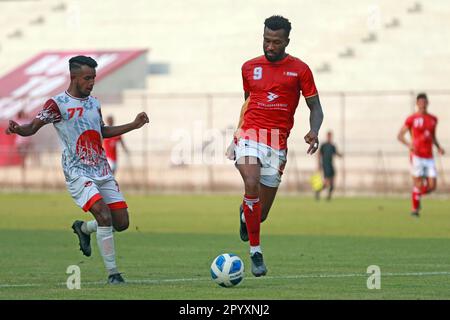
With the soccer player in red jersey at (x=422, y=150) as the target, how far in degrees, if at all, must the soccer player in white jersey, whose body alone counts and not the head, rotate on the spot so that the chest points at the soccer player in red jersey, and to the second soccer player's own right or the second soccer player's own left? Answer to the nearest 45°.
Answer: approximately 90° to the second soccer player's own left

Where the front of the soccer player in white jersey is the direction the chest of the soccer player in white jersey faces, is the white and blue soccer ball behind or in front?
in front

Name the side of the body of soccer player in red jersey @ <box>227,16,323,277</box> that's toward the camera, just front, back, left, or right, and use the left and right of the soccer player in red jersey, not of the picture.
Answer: front

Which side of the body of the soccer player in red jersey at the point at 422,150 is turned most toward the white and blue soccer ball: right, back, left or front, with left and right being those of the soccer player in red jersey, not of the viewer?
front

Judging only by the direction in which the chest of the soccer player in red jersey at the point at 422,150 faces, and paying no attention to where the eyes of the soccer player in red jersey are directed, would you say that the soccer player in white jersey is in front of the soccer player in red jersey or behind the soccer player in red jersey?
in front

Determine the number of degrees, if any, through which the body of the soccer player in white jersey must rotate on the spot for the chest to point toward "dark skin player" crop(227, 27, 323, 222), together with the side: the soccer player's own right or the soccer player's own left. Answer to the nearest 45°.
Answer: approximately 45° to the soccer player's own left

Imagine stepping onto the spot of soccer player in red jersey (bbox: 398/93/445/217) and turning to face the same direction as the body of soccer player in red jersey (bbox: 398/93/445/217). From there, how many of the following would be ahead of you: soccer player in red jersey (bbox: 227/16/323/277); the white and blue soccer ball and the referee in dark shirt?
2

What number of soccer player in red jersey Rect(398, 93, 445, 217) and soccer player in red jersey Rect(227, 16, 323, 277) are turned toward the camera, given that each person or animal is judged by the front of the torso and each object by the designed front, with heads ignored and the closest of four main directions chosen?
2

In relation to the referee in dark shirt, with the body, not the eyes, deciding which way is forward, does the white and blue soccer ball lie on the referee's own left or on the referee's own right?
on the referee's own right

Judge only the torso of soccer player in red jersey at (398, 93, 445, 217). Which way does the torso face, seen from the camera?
toward the camera

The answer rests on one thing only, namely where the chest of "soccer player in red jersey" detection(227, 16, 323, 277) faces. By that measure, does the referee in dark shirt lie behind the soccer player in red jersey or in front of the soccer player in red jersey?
behind

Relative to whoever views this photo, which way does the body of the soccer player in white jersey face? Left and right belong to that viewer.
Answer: facing the viewer and to the right of the viewer
